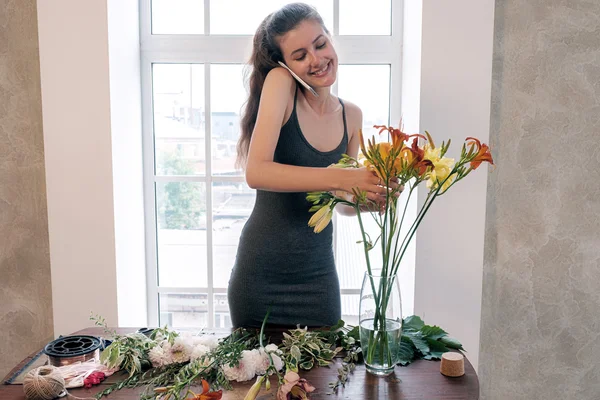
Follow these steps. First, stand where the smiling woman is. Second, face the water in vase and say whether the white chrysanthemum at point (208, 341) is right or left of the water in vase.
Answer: right

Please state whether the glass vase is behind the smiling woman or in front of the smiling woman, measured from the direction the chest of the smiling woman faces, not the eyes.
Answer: in front

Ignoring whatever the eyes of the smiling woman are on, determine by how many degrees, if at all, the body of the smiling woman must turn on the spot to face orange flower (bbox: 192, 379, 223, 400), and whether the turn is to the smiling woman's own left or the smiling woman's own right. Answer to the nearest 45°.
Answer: approximately 45° to the smiling woman's own right

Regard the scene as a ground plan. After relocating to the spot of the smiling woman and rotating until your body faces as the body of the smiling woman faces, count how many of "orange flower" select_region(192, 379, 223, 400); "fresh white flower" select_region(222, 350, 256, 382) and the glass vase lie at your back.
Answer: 0

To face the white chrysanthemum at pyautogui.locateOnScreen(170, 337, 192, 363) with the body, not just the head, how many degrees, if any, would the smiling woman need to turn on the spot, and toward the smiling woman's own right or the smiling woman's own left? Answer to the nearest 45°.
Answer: approximately 90° to the smiling woman's own right

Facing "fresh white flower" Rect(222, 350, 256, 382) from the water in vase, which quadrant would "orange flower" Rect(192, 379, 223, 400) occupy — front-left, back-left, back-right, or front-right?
front-left

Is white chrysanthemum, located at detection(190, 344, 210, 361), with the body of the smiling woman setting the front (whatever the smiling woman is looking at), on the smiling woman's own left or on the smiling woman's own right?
on the smiling woman's own right

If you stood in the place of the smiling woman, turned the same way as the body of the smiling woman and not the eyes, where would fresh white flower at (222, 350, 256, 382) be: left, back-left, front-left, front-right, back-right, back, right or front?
front-right

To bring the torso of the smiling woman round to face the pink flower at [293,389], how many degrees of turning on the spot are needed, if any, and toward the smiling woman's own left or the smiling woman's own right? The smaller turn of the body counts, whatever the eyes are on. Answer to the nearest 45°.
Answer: approximately 45° to the smiling woman's own right

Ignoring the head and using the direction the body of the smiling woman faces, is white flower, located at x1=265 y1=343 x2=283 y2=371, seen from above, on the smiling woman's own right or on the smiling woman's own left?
on the smiling woman's own right

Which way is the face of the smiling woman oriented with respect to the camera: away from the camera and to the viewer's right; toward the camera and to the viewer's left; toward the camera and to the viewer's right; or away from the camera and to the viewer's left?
toward the camera and to the viewer's right

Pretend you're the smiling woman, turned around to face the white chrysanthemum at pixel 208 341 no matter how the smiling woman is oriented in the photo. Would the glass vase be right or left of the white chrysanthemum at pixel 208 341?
left

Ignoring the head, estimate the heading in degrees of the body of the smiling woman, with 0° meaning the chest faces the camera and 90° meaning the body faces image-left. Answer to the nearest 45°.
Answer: approximately 315°
